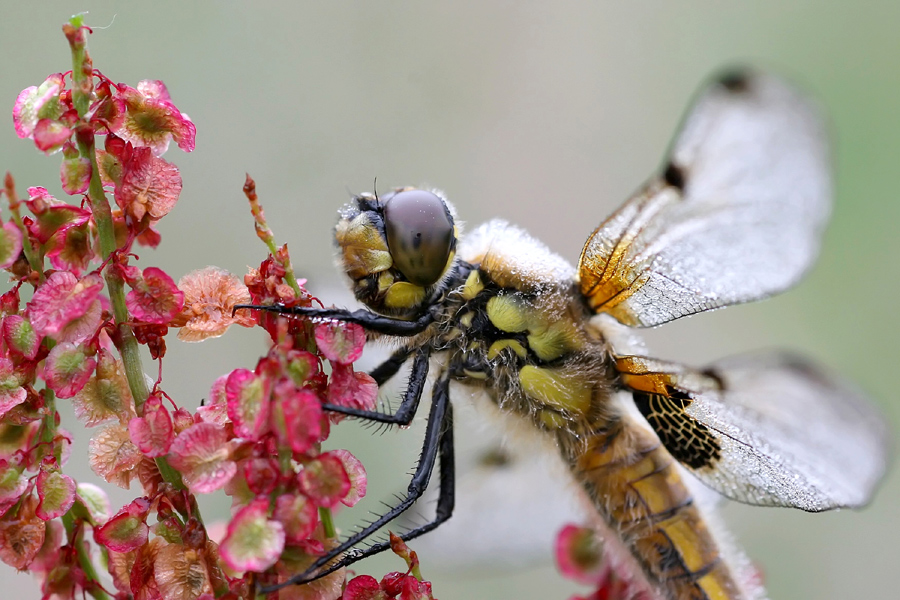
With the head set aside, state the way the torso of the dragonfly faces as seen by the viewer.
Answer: to the viewer's left
